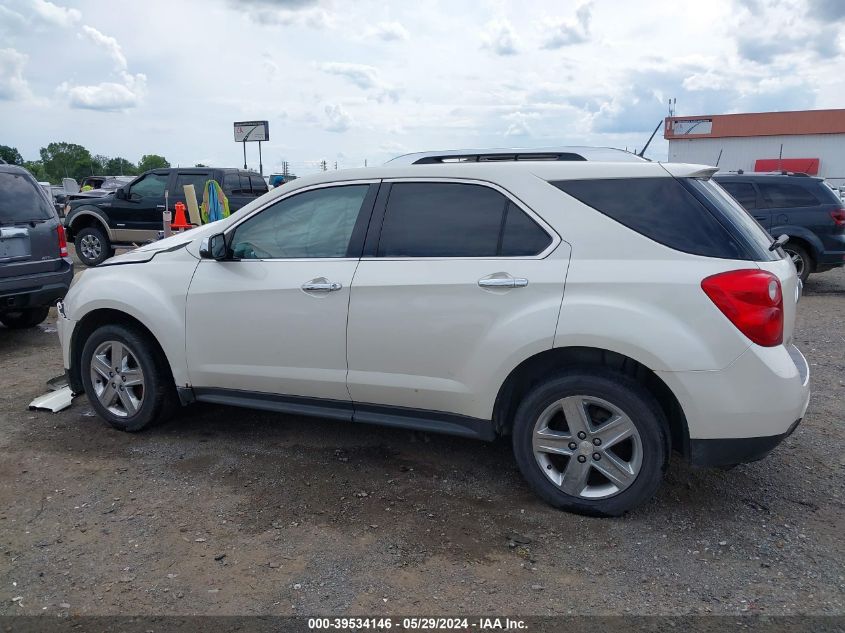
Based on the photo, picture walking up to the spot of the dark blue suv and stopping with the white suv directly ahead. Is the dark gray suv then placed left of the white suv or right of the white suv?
right

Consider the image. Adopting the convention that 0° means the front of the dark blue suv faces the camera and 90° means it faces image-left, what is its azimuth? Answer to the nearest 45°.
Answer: approximately 135°

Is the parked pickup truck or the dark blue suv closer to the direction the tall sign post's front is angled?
the parked pickup truck

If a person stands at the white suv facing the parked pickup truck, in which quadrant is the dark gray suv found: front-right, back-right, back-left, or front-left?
front-left

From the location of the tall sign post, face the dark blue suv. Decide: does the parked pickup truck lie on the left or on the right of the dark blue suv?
right

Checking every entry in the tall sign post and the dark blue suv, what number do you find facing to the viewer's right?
0

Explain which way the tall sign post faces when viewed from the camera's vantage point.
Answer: facing the viewer and to the left of the viewer

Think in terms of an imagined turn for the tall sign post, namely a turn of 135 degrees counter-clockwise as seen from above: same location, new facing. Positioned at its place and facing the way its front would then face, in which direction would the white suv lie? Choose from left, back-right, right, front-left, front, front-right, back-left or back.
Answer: right

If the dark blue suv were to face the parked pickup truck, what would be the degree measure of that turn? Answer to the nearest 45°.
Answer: approximately 45° to its left

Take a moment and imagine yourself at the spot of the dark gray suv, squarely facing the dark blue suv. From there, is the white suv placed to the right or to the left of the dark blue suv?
right

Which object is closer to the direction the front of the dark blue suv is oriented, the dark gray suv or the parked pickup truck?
the parked pickup truck

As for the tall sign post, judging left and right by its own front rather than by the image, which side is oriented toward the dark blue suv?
front
